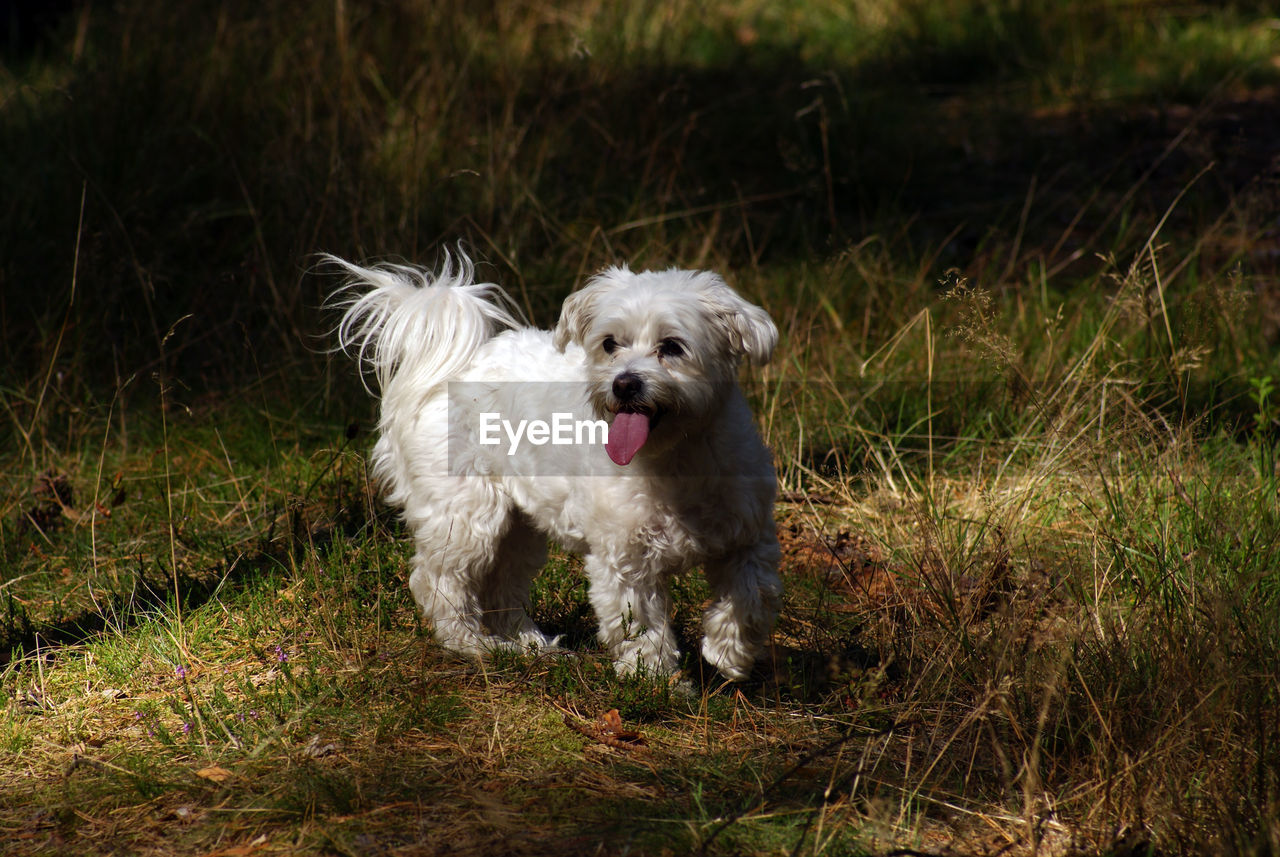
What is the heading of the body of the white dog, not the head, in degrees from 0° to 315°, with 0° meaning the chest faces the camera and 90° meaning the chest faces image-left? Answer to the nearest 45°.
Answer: approximately 315°

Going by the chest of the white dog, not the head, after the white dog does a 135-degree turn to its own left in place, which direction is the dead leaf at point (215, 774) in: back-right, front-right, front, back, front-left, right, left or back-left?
back-left
